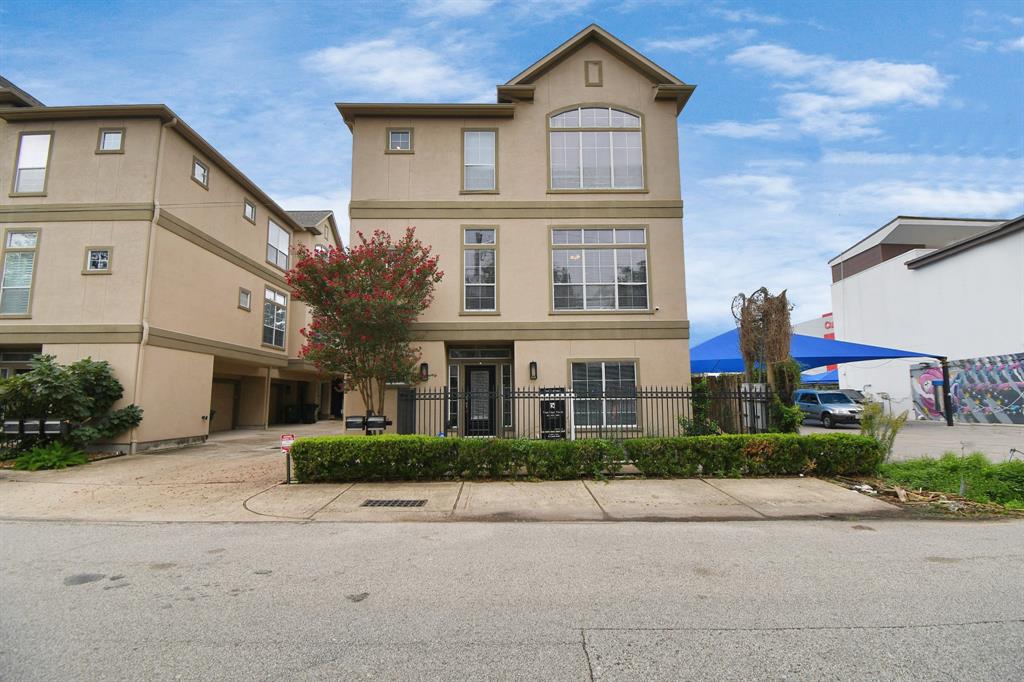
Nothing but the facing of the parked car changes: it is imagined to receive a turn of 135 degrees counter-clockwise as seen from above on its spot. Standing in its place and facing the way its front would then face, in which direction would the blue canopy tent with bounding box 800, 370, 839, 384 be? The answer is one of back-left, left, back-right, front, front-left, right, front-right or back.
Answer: front

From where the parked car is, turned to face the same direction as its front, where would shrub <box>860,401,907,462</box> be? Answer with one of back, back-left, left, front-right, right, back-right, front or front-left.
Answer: front-right

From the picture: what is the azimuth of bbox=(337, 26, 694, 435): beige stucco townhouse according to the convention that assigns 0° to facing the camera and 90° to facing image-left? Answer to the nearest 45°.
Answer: approximately 0°

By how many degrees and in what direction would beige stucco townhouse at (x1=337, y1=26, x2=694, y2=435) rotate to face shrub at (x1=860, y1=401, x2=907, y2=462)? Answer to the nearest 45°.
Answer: approximately 45° to its left

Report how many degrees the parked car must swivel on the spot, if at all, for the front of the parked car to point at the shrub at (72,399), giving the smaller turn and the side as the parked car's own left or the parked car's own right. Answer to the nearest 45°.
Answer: approximately 90° to the parked car's own right

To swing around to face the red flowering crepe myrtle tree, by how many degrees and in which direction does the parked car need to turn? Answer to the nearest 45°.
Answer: approximately 90° to its right

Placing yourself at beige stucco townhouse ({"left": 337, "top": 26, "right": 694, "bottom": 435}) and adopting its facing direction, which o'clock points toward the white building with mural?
The white building with mural is roughly at 8 o'clock from the beige stucco townhouse.
